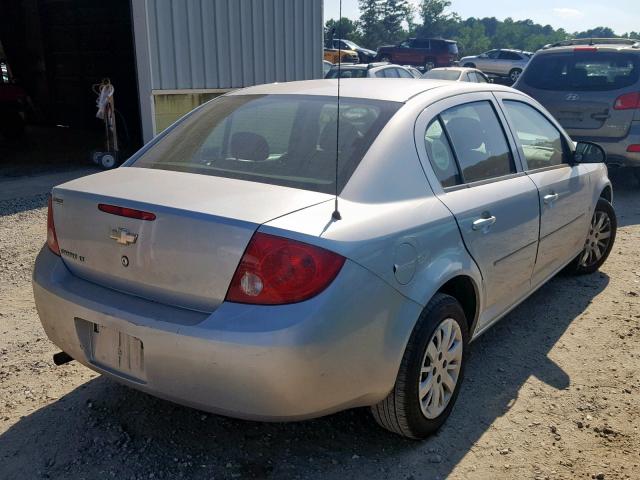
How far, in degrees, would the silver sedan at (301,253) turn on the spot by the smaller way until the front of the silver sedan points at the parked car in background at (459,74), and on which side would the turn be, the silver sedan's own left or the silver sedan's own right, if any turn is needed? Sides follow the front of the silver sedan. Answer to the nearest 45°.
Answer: approximately 45° to the silver sedan's own left

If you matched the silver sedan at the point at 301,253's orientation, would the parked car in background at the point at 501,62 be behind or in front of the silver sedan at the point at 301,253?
in front

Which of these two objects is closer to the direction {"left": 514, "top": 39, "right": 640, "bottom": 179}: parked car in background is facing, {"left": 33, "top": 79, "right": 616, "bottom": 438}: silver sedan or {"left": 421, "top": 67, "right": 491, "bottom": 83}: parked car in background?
the parked car in background

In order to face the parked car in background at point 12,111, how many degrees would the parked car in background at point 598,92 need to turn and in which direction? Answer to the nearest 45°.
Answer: approximately 90° to its left

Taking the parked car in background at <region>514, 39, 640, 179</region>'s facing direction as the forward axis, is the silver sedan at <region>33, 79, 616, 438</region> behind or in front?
behind

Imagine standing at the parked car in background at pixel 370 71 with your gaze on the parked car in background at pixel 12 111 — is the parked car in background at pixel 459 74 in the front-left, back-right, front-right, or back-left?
back-left

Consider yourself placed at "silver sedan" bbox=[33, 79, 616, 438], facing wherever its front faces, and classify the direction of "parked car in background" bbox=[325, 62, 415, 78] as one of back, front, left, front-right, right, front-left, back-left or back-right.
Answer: front-left

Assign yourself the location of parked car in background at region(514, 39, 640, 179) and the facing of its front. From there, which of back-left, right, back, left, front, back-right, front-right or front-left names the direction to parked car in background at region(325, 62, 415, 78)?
front-left

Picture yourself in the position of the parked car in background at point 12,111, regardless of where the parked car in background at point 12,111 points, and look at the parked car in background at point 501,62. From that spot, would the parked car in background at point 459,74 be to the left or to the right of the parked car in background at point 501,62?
right

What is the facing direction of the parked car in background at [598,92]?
away from the camera

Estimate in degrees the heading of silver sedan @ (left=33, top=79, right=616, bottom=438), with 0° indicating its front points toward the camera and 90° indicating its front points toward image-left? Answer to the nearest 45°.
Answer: approximately 225°
